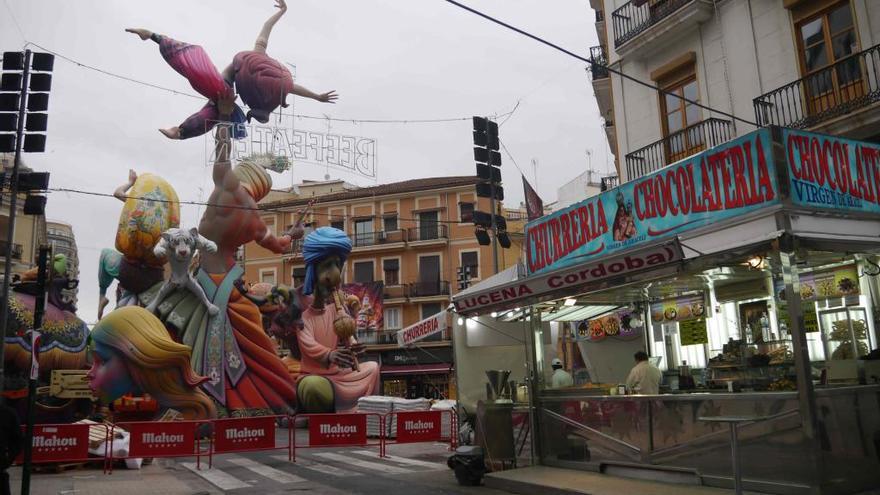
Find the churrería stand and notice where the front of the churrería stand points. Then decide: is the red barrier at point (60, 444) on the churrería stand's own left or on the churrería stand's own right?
on the churrería stand's own right

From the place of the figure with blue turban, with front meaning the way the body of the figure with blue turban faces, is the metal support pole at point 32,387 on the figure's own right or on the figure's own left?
on the figure's own right

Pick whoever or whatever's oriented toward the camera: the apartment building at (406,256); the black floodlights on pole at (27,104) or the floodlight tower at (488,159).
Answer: the apartment building

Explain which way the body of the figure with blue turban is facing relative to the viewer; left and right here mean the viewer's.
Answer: facing the viewer and to the right of the viewer

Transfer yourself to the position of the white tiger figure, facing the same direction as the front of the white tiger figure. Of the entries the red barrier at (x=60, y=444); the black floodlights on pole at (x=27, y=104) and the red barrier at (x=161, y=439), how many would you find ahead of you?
3

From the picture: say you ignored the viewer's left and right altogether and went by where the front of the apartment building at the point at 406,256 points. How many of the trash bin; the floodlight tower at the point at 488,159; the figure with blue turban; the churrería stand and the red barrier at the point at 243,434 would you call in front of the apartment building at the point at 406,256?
5

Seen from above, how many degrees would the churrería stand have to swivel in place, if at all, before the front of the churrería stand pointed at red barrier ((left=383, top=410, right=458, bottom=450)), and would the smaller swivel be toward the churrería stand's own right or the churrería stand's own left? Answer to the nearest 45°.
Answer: approximately 90° to the churrería stand's own right

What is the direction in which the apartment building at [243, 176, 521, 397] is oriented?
toward the camera

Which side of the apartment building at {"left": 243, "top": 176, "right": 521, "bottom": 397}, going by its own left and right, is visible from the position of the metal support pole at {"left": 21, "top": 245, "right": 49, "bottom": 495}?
front
